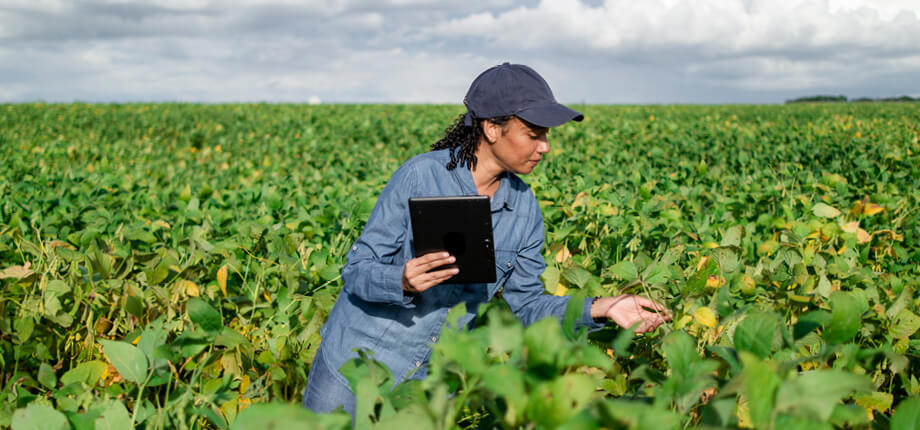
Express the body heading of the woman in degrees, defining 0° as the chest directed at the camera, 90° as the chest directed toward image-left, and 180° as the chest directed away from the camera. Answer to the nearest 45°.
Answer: approximately 315°
